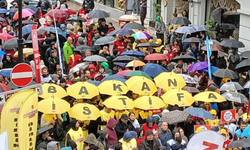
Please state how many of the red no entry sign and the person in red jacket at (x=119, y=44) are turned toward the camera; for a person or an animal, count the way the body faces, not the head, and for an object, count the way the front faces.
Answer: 2

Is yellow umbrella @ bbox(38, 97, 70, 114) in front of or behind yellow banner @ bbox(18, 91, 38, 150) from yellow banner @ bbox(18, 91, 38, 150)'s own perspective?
behind

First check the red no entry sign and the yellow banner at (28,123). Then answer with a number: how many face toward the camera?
2

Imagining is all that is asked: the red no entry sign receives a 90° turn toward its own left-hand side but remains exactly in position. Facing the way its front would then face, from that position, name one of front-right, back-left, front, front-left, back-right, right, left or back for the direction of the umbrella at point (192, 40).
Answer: front-left

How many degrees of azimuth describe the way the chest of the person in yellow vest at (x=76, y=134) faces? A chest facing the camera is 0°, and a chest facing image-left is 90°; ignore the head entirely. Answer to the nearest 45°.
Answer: approximately 315°

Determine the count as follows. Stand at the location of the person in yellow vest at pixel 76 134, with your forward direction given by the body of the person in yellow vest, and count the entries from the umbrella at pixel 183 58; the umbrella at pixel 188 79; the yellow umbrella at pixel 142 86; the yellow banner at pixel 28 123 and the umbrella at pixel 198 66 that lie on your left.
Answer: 4

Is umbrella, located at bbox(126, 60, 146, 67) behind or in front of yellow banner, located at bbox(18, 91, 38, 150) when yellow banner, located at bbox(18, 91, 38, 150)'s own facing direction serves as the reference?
behind

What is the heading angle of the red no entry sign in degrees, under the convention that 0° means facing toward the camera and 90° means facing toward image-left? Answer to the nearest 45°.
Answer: approximately 0°

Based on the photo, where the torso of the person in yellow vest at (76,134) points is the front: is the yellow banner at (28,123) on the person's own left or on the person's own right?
on the person's own right

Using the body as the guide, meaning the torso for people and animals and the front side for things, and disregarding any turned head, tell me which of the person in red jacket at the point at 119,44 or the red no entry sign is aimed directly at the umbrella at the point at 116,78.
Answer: the person in red jacket

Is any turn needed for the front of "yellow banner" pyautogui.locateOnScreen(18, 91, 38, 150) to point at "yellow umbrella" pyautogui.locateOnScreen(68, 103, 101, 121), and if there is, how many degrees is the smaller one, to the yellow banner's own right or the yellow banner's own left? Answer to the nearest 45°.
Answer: approximately 135° to the yellow banner's own left

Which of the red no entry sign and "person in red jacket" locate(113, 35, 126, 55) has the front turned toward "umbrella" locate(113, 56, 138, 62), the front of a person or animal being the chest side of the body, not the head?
the person in red jacket
